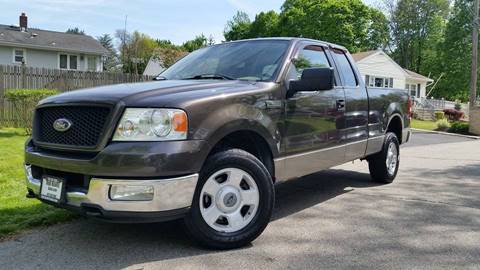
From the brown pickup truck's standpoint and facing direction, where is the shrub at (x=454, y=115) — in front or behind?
behind

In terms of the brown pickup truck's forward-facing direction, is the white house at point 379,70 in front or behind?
behind

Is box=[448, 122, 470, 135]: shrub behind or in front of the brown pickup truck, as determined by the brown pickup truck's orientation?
behind

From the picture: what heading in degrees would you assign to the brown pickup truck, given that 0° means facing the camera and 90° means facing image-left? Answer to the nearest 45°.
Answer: approximately 45°

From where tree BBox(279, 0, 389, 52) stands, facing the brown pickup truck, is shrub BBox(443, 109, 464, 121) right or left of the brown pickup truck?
left

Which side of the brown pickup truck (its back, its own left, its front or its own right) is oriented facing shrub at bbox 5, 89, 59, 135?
right

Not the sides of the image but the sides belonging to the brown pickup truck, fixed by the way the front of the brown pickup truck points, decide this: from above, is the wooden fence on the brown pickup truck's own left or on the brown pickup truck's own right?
on the brown pickup truck's own right

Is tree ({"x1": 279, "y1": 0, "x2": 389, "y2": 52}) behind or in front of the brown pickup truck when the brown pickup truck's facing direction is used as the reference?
behind
